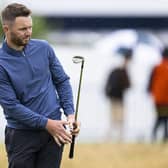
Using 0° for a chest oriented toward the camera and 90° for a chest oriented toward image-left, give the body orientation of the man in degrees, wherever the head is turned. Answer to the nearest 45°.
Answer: approximately 315°

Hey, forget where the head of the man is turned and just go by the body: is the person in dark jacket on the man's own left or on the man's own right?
on the man's own left

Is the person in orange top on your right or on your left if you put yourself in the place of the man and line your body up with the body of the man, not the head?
on your left
